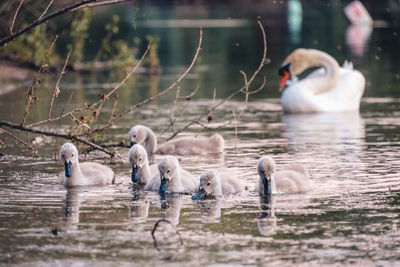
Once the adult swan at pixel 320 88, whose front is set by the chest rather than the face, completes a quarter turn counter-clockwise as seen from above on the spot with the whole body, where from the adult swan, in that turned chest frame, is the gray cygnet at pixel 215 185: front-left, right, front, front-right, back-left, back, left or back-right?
front-right

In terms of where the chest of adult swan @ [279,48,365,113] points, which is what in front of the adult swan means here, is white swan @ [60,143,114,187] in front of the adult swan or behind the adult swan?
in front

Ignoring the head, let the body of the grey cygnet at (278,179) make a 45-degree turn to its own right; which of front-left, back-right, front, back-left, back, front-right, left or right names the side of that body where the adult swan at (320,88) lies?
right

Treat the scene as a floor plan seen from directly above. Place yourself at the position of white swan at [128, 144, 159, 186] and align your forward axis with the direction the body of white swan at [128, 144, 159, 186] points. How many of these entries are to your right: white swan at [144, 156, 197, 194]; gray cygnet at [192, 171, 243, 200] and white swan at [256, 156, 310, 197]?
0

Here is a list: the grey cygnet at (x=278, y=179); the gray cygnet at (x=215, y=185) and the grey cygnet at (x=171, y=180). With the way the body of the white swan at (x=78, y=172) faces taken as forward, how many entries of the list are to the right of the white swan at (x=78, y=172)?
0

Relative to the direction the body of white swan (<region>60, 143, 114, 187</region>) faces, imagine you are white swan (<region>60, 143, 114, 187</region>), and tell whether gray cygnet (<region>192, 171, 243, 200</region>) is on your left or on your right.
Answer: on your left

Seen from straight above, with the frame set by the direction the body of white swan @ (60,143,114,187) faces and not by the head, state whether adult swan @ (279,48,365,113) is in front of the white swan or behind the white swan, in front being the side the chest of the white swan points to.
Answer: behind

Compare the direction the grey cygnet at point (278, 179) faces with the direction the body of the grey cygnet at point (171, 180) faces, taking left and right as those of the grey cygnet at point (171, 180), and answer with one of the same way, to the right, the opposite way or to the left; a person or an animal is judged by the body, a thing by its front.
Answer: the same way

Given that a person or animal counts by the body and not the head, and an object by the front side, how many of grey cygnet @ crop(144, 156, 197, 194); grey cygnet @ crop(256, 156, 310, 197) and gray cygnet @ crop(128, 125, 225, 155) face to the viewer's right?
0

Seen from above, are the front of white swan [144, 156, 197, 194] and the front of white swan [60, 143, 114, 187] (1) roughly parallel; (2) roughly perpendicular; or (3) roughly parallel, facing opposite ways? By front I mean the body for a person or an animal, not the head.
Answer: roughly parallel

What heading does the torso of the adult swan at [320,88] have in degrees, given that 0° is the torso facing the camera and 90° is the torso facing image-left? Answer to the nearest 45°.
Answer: approximately 45°
